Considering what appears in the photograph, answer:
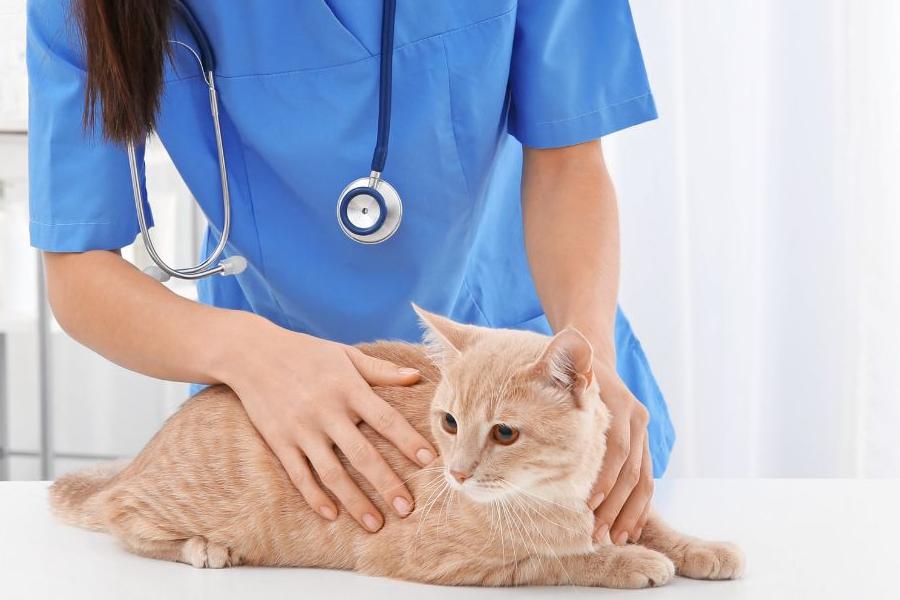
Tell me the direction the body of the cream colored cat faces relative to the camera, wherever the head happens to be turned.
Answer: to the viewer's right

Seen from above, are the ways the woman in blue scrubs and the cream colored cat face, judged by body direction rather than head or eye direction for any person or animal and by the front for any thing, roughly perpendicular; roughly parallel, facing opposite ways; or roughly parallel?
roughly perpendicular

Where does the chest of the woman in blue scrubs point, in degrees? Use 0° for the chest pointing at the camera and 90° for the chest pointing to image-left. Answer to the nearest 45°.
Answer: approximately 0°
